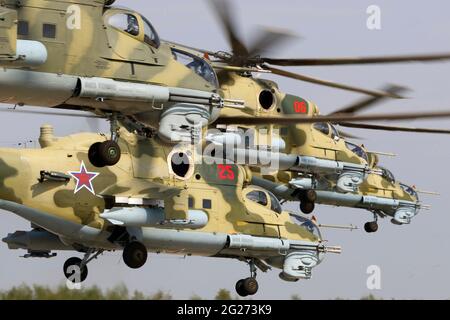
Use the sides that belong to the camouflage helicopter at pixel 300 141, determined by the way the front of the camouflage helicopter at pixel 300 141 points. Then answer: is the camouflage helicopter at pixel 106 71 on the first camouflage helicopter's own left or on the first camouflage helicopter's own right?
on the first camouflage helicopter's own right

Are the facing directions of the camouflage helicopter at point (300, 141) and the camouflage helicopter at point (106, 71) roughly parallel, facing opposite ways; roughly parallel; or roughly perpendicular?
roughly parallel

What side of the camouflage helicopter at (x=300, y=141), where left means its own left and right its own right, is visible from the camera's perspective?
right

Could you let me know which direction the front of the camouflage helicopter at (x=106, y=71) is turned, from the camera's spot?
facing to the right of the viewer

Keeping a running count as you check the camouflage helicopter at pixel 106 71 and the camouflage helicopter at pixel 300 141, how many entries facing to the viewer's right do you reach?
2

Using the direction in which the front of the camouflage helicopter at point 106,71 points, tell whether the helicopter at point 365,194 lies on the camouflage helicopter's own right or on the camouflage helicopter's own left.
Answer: on the camouflage helicopter's own left

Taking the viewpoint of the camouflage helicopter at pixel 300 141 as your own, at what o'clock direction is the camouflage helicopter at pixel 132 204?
the camouflage helicopter at pixel 132 204 is roughly at 4 o'clock from the camouflage helicopter at pixel 300 141.
